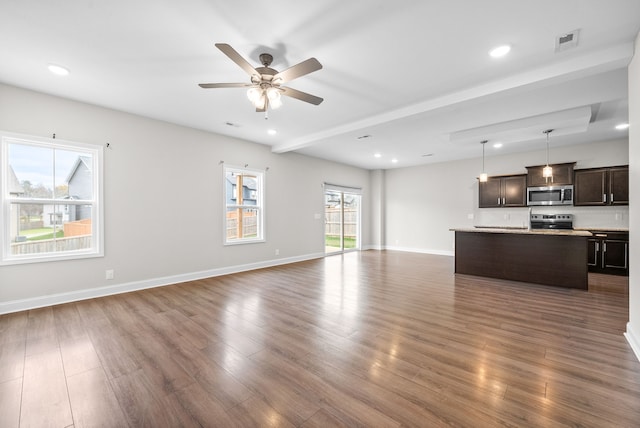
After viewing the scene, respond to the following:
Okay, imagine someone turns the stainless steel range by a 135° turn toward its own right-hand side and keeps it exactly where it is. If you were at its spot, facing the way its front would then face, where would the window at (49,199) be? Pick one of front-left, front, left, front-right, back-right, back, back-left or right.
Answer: left

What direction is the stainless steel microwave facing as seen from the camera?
toward the camera

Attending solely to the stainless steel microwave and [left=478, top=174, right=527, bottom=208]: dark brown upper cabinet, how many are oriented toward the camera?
2

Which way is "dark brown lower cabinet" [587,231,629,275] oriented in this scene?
toward the camera

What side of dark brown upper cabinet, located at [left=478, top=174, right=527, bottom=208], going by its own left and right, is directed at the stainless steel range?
left

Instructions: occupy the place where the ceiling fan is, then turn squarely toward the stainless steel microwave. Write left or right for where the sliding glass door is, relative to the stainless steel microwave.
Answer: left

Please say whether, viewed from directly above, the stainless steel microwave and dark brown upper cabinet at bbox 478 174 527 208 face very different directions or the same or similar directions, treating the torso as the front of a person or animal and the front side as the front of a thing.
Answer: same or similar directions

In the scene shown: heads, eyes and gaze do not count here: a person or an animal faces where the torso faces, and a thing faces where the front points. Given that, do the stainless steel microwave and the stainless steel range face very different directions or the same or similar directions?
same or similar directions

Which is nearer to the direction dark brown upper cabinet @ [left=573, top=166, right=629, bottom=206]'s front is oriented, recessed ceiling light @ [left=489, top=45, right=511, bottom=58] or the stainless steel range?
the recessed ceiling light

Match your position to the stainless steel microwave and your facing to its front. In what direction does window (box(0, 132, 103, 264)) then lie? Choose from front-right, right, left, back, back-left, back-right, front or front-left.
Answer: front-right

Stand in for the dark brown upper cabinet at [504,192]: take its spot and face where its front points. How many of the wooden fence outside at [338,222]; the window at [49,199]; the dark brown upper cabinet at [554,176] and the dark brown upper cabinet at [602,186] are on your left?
2

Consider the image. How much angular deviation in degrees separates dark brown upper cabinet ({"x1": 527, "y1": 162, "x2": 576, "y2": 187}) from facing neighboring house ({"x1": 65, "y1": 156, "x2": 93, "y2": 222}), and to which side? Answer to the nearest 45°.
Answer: approximately 45° to its right

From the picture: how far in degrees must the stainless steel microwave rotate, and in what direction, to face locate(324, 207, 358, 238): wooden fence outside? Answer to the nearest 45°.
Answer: approximately 90° to its right

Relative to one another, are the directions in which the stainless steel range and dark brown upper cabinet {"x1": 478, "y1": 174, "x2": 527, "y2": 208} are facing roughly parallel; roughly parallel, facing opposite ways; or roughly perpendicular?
roughly parallel

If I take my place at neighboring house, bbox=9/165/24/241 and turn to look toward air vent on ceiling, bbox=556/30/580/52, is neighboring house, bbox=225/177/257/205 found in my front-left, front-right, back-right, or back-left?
front-left

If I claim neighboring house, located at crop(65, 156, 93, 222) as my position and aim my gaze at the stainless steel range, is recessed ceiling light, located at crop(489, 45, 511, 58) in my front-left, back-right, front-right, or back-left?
front-right

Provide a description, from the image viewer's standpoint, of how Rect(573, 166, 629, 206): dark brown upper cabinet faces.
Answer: facing the viewer
